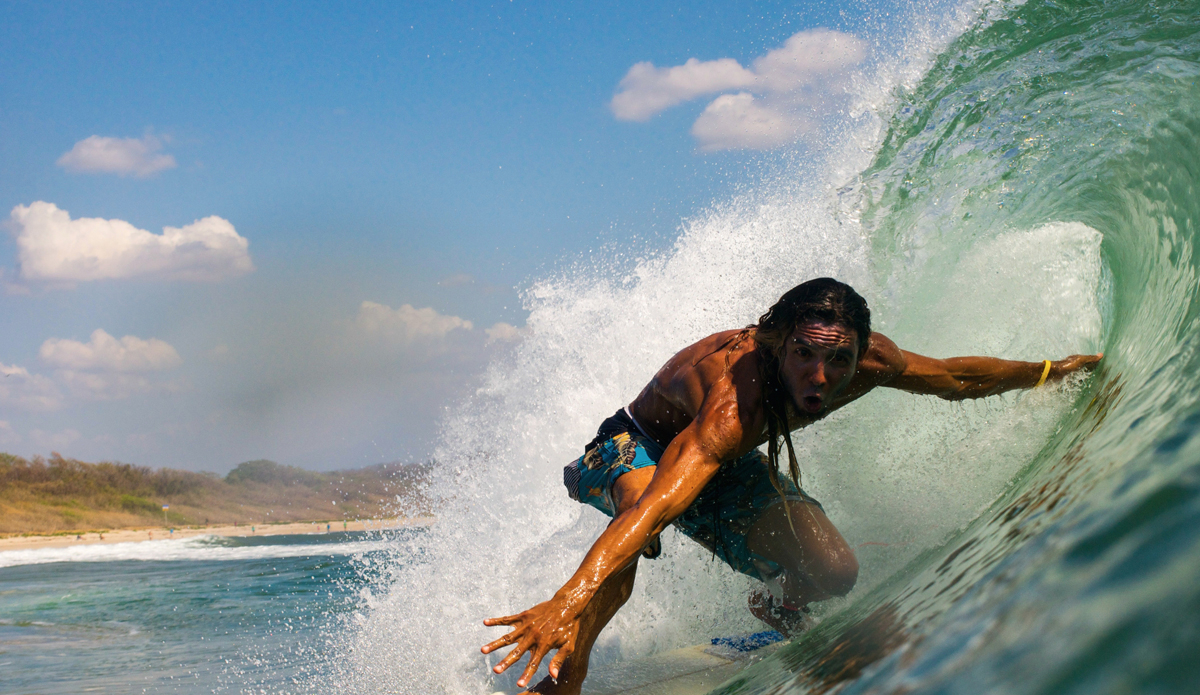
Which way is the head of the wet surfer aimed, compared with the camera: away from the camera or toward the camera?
toward the camera

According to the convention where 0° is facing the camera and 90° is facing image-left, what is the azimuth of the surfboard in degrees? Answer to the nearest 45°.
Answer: approximately 45°

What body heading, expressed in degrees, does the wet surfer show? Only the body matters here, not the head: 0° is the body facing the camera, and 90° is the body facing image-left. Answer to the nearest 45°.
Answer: approximately 315°
